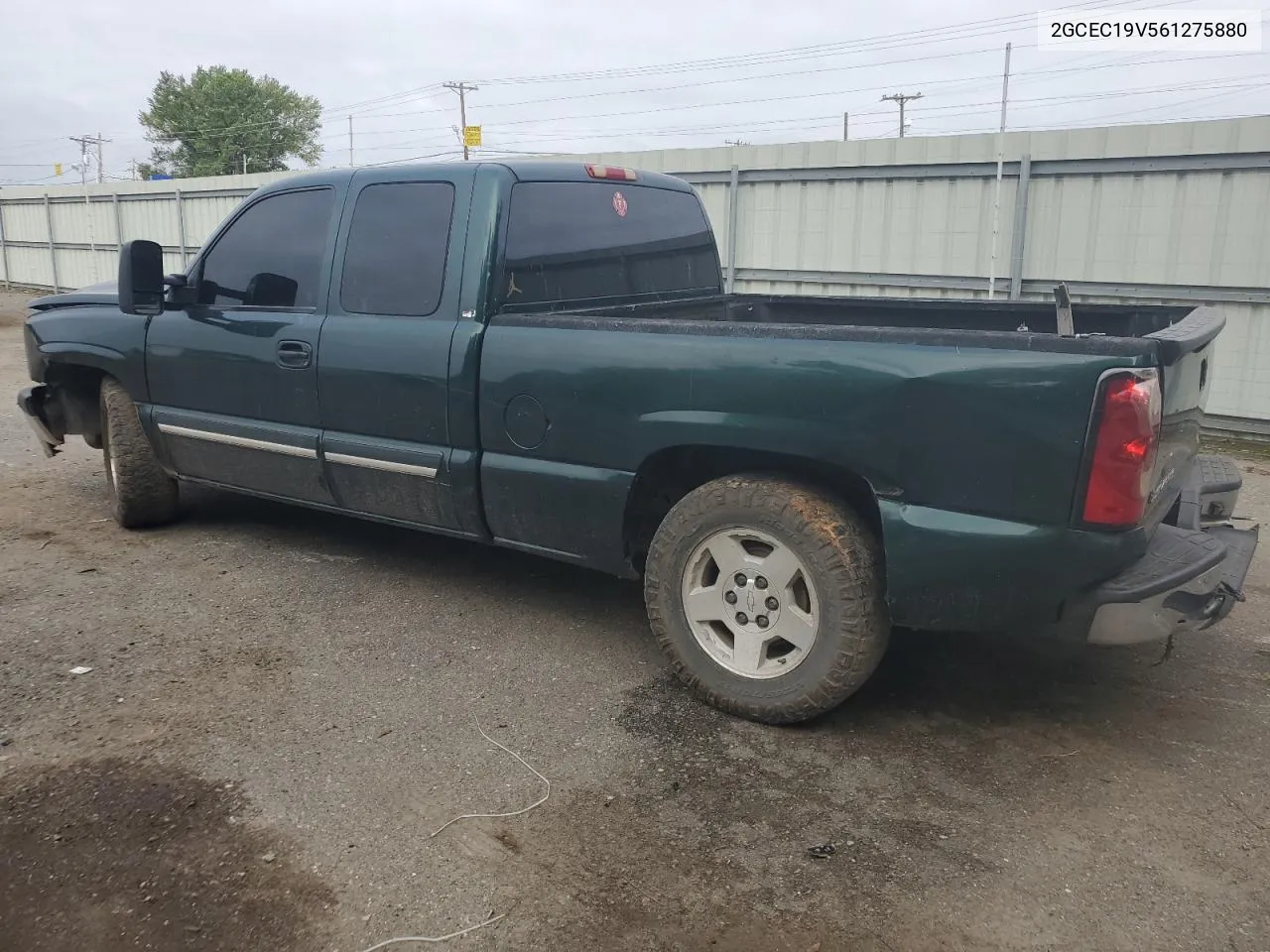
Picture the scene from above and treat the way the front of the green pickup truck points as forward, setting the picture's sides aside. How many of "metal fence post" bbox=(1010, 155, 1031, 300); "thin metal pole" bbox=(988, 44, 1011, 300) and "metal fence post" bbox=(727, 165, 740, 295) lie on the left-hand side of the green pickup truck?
0

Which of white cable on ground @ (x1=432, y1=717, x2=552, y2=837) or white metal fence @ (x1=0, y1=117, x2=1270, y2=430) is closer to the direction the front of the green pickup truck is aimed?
the white metal fence

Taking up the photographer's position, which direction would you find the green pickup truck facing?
facing away from the viewer and to the left of the viewer

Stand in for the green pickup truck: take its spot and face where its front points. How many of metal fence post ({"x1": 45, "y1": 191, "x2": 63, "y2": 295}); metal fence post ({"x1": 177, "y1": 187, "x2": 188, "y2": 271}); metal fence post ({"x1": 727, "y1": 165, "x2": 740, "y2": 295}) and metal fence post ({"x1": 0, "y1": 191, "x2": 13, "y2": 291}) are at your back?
0

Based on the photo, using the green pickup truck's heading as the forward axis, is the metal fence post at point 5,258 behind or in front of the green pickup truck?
in front

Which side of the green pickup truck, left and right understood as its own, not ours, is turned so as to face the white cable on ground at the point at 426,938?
left

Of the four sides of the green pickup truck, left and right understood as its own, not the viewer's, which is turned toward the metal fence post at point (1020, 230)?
right

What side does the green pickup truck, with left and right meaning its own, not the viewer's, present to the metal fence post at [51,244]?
front

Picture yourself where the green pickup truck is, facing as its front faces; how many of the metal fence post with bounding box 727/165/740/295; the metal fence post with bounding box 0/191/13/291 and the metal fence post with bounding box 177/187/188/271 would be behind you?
0

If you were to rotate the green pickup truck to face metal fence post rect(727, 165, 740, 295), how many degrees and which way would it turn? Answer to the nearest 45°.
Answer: approximately 45° to its right

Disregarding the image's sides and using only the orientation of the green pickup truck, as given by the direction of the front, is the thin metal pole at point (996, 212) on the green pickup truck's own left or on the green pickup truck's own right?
on the green pickup truck's own right

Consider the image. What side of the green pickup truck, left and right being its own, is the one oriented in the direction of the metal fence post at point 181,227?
front
